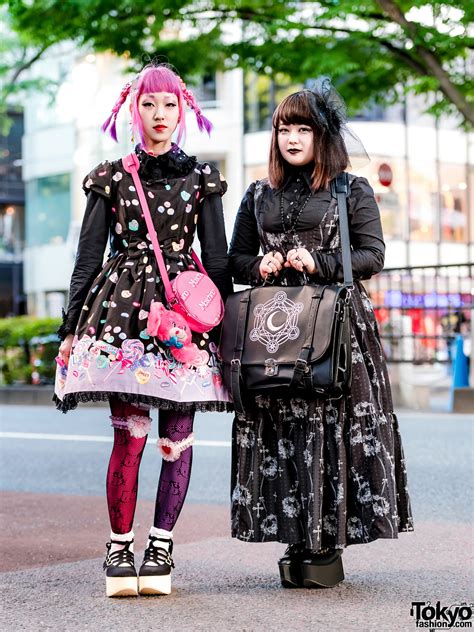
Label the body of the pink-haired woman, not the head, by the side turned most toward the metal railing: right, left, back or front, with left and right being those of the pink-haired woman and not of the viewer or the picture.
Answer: back

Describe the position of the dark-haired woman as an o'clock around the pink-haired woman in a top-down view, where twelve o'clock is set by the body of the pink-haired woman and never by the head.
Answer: The dark-haired woman is roughly at 9 o'clock from the pink-haired woman.

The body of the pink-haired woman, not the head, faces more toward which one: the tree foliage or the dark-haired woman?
the dark-haired woman

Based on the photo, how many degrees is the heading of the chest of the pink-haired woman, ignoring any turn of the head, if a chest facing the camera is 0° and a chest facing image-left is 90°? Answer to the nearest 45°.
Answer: approximately 0°

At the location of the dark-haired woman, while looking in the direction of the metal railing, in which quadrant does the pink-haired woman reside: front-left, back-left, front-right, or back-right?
back-left

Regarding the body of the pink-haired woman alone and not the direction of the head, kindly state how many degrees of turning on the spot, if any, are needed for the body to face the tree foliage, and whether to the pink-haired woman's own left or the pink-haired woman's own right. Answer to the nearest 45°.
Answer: approximately 180°

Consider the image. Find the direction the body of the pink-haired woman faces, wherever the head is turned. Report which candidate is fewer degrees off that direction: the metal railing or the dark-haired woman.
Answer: the dark-haired woman
